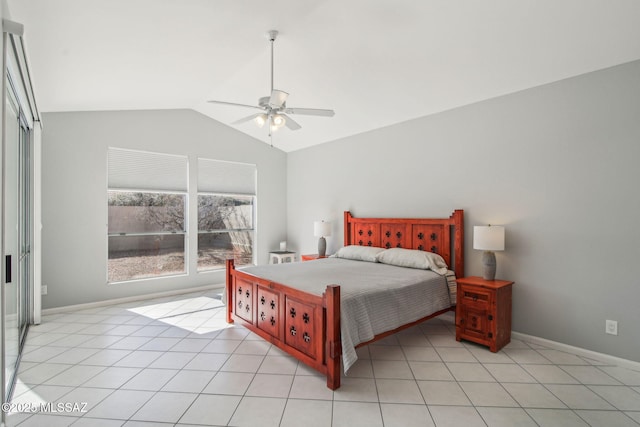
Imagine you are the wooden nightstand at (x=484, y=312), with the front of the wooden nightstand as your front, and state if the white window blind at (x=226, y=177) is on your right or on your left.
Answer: on your right

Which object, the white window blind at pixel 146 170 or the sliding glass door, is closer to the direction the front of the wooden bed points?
the sliding glass door

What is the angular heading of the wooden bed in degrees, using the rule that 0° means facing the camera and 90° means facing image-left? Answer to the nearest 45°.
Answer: approximately 45°

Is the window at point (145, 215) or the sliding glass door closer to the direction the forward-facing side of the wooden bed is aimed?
the sliding glass door

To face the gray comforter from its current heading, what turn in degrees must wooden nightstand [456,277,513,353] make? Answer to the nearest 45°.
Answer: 0° — it already faces it

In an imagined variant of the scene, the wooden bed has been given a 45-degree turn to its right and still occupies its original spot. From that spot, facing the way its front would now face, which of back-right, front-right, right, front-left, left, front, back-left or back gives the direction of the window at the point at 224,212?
front-right

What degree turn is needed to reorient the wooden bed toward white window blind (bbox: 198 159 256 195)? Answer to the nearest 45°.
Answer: approximately 90° to its right
